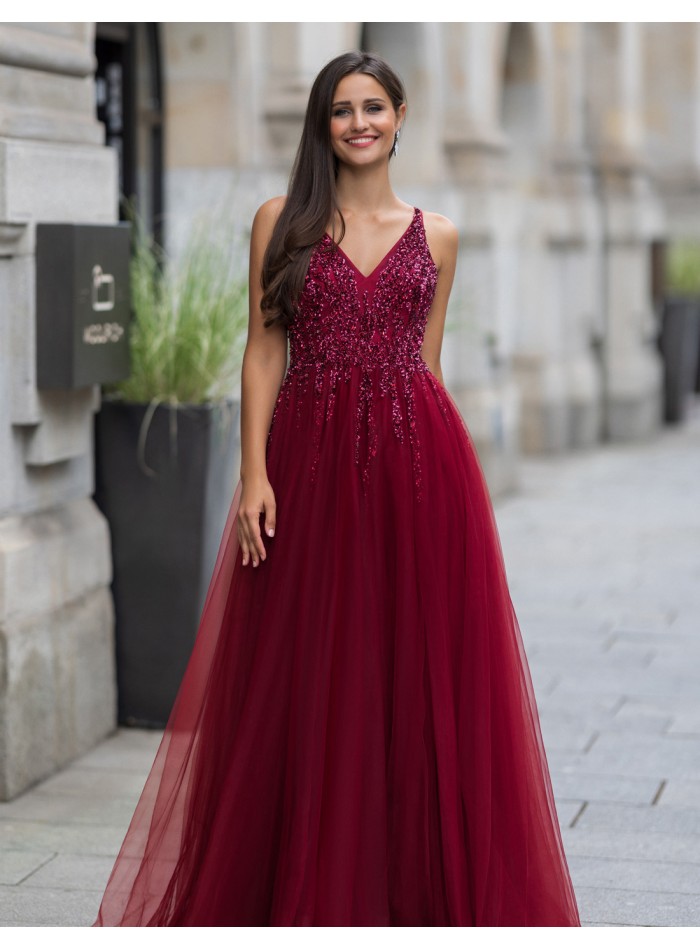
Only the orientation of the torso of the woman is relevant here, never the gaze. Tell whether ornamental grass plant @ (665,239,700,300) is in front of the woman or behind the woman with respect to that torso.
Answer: behind

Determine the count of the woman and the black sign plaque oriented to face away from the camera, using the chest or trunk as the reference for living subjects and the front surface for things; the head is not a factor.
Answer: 0

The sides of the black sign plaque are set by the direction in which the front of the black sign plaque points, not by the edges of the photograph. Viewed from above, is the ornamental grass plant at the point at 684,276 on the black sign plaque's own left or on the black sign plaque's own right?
on the black sign plaque's own left

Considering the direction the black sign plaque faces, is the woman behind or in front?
in front

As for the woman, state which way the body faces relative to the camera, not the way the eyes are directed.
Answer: toward the camera

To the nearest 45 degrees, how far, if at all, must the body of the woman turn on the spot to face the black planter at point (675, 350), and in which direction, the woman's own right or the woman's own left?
approximately 180°

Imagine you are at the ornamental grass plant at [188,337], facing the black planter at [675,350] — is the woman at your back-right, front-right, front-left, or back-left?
back-right

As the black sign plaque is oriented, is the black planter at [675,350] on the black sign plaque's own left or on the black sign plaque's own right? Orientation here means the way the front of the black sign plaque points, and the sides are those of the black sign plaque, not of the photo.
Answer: on the black sign plaque's own left

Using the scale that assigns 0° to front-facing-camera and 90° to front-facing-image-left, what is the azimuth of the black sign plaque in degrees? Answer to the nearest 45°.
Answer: approximately 315°
